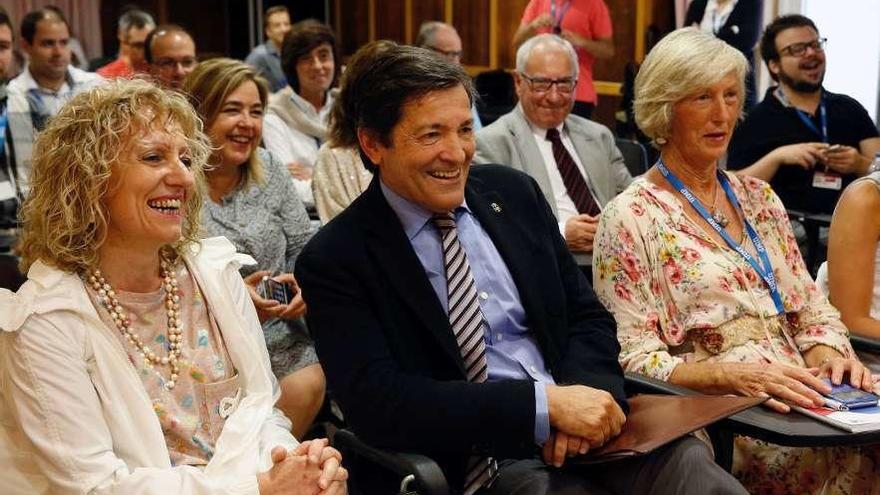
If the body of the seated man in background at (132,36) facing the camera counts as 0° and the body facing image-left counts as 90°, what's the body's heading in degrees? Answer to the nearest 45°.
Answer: approximately 315°

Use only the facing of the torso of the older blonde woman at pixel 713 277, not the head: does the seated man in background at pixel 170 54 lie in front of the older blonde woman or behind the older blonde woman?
behind

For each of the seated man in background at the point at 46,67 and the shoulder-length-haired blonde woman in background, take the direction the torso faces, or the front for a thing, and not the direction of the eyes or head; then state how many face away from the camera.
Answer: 0

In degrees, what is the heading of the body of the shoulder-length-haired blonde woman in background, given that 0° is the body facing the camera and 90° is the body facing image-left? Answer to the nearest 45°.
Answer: approximately 315°

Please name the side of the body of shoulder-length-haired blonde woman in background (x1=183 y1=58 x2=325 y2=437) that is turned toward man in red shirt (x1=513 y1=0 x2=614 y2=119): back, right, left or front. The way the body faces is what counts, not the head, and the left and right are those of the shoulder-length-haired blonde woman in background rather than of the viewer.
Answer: left

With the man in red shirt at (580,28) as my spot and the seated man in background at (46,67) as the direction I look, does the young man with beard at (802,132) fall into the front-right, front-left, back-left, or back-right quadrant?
back-left

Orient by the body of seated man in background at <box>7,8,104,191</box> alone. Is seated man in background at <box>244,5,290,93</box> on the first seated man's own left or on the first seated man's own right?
on the first seated man's own left

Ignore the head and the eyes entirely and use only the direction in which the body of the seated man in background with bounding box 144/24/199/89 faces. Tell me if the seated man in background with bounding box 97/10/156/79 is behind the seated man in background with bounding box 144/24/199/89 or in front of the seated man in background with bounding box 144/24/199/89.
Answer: behind

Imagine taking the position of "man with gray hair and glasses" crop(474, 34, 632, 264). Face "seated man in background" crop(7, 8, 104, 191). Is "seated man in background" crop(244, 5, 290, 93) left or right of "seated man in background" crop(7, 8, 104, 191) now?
right
